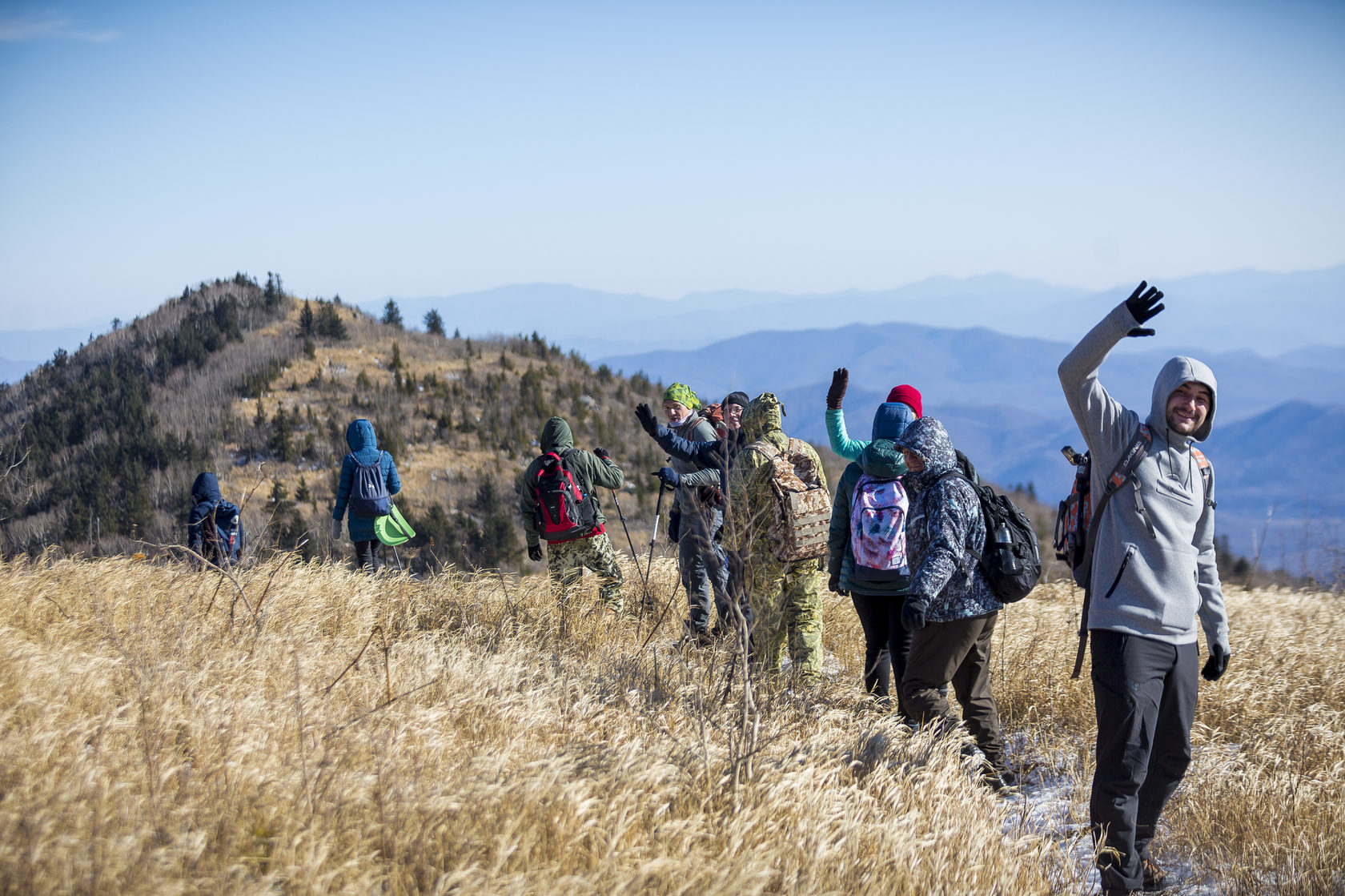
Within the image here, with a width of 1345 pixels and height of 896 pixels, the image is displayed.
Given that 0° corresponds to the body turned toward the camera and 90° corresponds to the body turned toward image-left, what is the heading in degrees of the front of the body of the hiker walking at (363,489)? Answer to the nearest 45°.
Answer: approximately 180°

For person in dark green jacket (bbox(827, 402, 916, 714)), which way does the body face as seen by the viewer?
away from the camera

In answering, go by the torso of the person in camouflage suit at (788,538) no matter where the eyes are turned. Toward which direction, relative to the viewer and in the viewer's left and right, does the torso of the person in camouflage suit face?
facing away from the viewer and to the left of the viewer

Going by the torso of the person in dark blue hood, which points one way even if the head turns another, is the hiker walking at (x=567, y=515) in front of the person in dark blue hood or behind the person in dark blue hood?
behind

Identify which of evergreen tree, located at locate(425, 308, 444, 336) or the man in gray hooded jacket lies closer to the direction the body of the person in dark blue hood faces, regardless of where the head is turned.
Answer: the evergreen tree

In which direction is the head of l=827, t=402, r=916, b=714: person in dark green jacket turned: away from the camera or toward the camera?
away from the camera

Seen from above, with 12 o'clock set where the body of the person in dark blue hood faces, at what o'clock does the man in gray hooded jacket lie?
The man in gray hooded jacket is roughly at 5 o'clock from the person in dark blue hood.

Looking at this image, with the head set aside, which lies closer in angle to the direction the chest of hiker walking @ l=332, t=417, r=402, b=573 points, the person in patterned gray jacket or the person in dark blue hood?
the person in dark blue hood

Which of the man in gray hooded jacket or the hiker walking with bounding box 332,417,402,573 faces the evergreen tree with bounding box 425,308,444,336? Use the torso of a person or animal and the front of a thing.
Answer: the hiker walking

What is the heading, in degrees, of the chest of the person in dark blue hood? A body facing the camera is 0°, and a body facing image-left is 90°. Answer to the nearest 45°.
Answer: approximately 180°

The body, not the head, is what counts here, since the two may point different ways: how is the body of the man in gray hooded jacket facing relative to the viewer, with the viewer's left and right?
facing the viewer and to the right of the viewer
